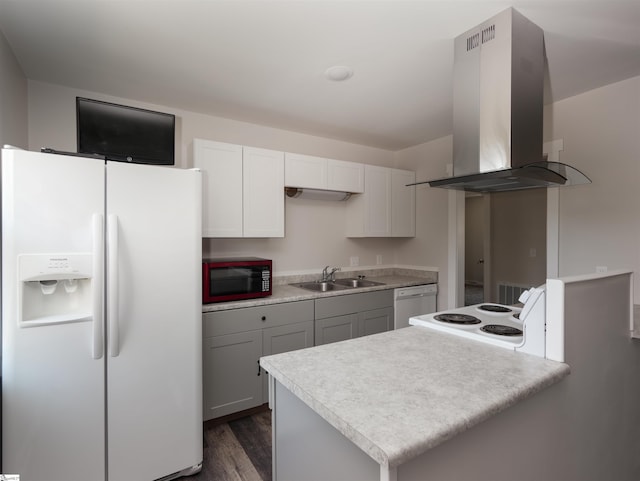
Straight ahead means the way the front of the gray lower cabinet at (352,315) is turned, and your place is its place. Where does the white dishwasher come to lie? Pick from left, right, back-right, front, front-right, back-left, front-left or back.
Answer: left

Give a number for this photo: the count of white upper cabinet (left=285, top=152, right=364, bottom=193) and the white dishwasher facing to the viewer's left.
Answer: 0

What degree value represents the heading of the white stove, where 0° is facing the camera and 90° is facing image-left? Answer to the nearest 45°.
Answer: approximately 135°

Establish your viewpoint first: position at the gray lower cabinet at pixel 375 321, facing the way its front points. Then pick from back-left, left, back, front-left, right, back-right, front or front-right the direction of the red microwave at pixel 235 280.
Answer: right

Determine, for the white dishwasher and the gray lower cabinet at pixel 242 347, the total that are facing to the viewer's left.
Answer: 0

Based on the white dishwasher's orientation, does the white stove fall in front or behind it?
in front

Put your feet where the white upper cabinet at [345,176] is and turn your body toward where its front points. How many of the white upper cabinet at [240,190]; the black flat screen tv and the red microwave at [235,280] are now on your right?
3

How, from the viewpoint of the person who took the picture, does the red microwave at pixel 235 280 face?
facing the viewer and to the right of the viewer

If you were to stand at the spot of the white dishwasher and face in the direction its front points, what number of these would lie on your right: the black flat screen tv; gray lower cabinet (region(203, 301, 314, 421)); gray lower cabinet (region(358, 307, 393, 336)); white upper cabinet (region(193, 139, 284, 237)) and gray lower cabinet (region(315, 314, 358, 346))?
5
